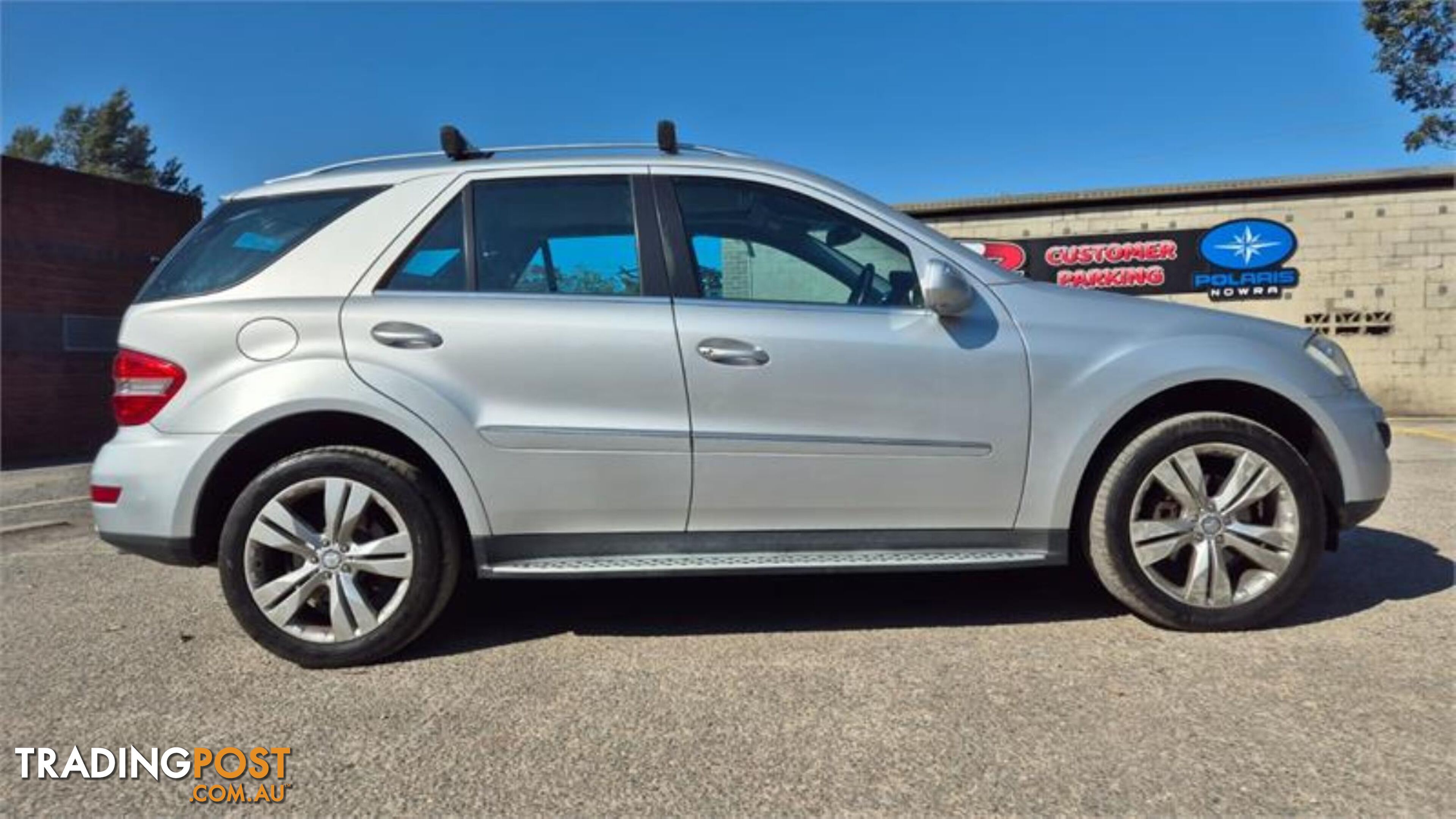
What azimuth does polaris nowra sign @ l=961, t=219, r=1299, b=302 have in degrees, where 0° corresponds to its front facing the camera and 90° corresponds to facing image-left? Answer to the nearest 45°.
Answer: approximately 0°

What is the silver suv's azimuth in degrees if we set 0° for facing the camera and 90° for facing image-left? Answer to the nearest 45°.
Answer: approximately 270°

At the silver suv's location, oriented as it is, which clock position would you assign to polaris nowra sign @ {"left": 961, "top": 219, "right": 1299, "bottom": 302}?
The polaris nowra sign is roughly at 10 o'clock from the silver suv.

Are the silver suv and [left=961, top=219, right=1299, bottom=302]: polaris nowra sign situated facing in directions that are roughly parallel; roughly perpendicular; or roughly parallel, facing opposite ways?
roughly perpendicular

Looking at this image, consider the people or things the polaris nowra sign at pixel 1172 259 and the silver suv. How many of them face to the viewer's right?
1

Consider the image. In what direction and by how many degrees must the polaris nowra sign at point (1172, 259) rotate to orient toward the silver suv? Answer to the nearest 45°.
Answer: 0° — it already faces it
